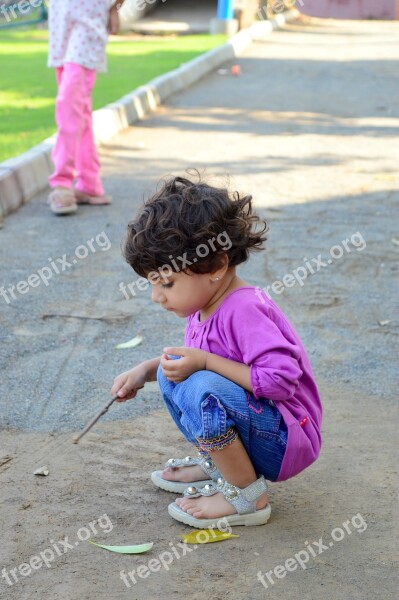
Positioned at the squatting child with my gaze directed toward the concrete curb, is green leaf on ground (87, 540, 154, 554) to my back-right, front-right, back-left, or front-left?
back-left

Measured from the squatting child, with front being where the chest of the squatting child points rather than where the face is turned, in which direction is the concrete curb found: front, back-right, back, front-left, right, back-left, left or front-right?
right

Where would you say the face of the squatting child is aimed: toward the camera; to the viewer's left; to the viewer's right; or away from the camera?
to the viewer's left

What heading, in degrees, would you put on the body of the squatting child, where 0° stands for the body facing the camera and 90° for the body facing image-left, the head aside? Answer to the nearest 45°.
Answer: approximately 90°
